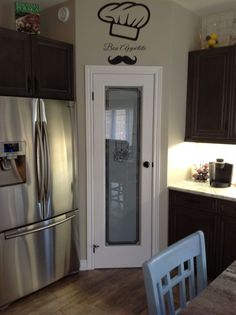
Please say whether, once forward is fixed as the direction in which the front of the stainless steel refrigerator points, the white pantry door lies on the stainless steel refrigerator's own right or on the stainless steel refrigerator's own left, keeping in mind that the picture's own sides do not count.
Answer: on the stainless steel refrigerator's own left

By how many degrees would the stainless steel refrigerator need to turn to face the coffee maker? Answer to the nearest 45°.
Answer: approximately 45° to its left

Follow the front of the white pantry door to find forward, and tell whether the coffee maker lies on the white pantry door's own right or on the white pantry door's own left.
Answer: on the white pantry door's own left

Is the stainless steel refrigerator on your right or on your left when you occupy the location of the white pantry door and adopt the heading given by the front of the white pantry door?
on your right

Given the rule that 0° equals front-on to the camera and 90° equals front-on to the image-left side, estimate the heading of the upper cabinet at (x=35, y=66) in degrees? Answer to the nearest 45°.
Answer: approximately 315°

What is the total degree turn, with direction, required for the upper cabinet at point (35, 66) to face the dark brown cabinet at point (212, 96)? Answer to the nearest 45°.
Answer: approximately 45° to its left

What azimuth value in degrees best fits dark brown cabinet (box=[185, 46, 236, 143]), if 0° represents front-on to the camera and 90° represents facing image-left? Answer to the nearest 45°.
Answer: approximately 45°

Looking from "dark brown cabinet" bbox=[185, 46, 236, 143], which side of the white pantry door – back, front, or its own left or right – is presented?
left
